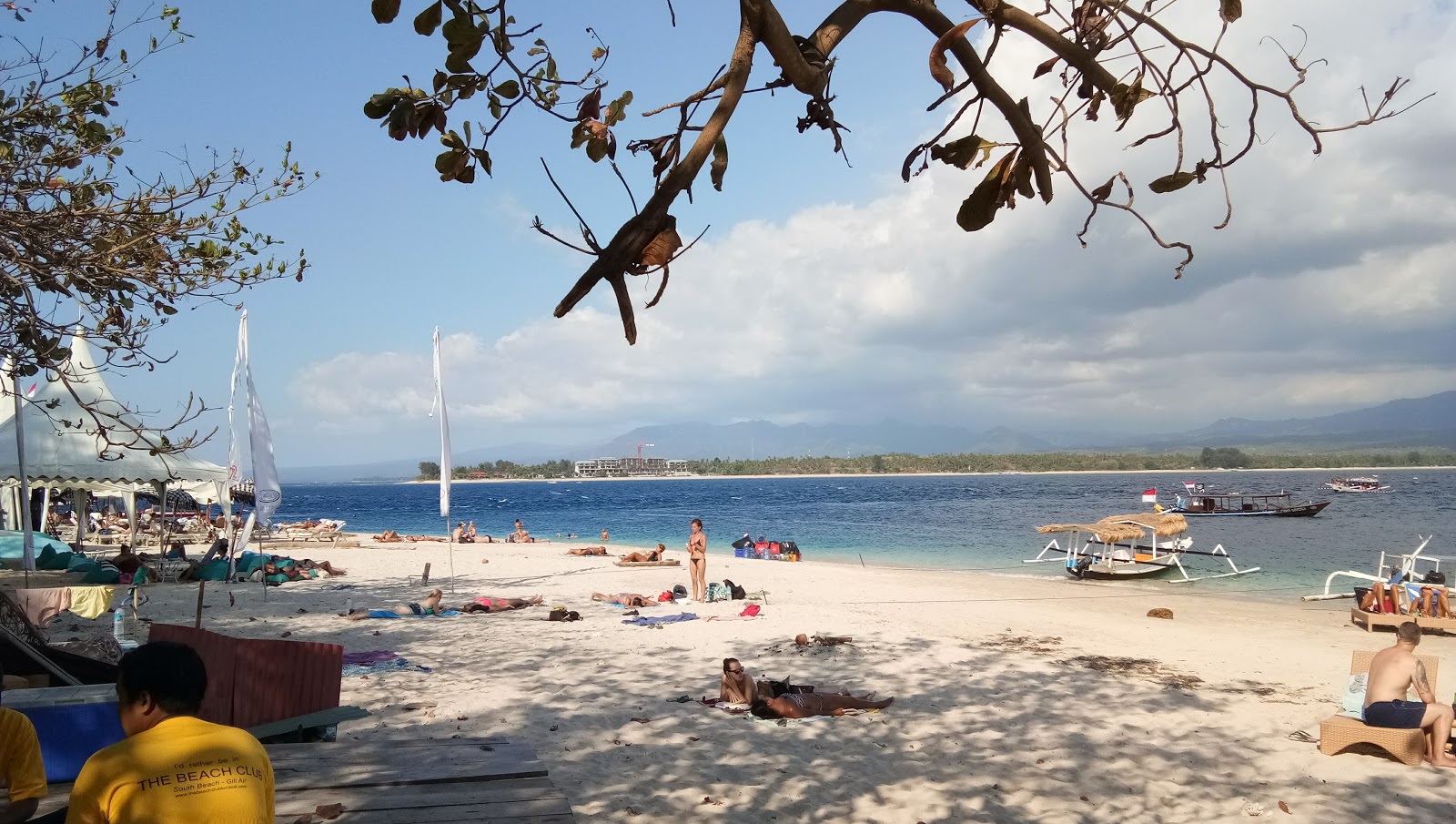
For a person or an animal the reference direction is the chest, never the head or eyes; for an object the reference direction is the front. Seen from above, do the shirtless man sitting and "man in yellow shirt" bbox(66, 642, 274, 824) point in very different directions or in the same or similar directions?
very different directions

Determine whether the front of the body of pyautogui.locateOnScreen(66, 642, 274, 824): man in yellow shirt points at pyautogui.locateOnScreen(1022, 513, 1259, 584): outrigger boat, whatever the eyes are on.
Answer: no

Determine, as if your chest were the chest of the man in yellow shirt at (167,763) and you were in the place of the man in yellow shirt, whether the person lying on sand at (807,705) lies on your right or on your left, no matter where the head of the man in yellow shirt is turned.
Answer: on your right

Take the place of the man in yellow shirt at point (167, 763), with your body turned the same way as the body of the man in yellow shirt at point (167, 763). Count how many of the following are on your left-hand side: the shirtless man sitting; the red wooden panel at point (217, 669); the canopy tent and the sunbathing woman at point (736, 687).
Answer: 0

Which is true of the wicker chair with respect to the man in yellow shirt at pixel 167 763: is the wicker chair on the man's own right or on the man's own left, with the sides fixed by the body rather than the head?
on the man's own right

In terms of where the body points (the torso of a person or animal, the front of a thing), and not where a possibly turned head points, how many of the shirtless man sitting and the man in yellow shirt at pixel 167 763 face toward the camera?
0

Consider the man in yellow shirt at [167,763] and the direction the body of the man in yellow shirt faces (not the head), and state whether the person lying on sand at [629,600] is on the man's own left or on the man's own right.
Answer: on the man's own right

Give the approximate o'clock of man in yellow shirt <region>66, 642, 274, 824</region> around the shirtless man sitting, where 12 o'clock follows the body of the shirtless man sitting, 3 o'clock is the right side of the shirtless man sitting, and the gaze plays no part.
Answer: The man in yellow shirt is roughly at 5 o'clock from the shirtless man sitting.

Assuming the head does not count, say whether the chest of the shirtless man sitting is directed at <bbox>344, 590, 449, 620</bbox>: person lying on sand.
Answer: no

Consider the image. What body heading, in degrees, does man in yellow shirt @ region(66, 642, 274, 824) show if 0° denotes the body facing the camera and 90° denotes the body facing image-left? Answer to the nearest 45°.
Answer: approximately 135°

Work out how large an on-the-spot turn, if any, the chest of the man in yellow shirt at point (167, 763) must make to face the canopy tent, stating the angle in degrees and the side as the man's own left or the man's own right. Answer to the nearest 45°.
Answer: approximately 45° to the man's own right
